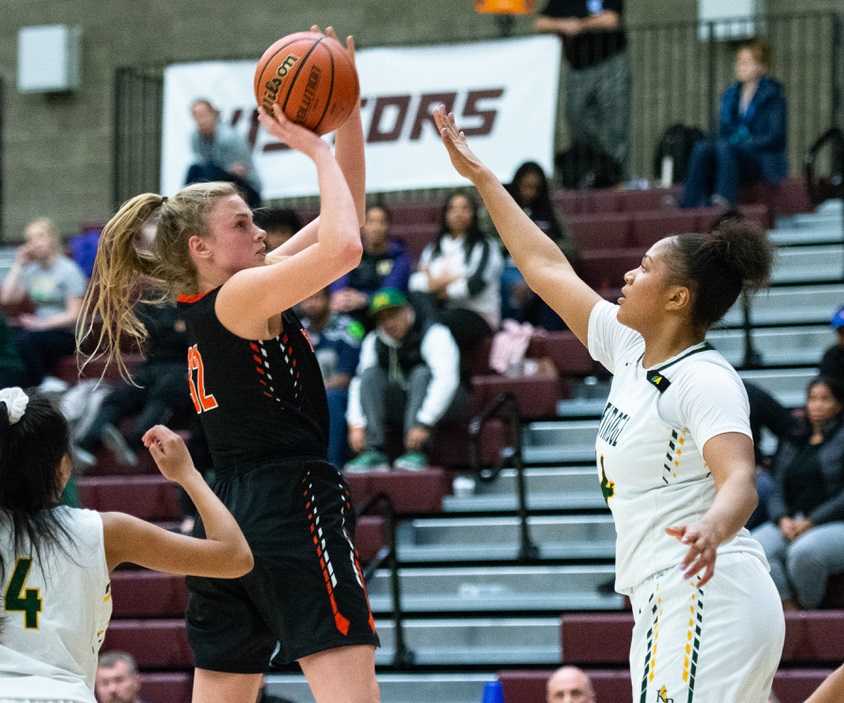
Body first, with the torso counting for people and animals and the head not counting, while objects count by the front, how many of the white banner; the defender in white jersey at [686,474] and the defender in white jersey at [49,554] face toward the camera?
1

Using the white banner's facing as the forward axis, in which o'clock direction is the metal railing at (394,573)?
The metal railing is roughly at 12 o'clock from the white banner.

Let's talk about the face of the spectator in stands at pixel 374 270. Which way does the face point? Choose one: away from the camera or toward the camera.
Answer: toward the camera

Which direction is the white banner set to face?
toward the camera

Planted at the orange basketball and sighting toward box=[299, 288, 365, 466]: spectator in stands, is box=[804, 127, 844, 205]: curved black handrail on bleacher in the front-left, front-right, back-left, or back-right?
front-right

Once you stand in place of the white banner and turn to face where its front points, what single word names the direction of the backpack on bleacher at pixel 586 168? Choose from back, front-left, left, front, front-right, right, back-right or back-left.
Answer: left

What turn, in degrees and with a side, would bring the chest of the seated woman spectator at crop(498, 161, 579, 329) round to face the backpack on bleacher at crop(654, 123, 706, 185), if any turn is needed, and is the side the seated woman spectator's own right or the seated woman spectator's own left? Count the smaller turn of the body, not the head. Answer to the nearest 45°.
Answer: approximately 180°

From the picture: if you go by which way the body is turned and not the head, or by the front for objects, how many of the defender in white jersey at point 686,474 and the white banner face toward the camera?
1

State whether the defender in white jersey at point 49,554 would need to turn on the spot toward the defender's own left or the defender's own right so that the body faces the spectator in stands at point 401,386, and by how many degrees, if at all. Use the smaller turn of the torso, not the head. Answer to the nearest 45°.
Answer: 0° — they already face them

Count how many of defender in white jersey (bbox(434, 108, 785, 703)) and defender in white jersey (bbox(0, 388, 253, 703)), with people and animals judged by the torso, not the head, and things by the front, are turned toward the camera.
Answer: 0

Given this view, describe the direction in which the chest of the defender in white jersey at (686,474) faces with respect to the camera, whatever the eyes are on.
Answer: to the viewer's left

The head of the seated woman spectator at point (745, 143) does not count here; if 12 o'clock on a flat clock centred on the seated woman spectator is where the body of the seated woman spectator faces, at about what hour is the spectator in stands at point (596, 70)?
The spectator in stands is roughly at 3 o'clock from the seated woman spectator.

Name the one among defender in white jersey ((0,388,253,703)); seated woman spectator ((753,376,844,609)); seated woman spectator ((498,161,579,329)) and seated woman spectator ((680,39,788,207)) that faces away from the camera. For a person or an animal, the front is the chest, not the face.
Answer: the defender in white jersey

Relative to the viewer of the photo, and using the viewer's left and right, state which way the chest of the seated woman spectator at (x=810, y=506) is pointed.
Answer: facing the viewer and to the left of the viewer

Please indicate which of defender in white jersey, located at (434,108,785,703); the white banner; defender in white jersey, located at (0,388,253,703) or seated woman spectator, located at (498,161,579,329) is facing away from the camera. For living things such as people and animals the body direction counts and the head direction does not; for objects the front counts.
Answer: defender in white jersey, located at (0,388,253,703)

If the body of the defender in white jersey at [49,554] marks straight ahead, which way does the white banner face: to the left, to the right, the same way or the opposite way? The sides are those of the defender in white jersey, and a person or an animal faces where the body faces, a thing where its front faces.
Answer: the opposite way

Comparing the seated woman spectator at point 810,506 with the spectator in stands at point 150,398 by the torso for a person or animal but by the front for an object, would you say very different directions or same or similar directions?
same or similar directions

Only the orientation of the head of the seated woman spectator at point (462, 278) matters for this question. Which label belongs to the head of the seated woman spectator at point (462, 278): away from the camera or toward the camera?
toward the camera

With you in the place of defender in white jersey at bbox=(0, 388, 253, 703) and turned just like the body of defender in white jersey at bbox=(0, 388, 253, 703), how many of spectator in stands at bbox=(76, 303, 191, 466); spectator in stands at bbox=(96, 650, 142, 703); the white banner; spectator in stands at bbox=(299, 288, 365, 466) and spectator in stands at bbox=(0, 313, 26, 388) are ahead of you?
5
